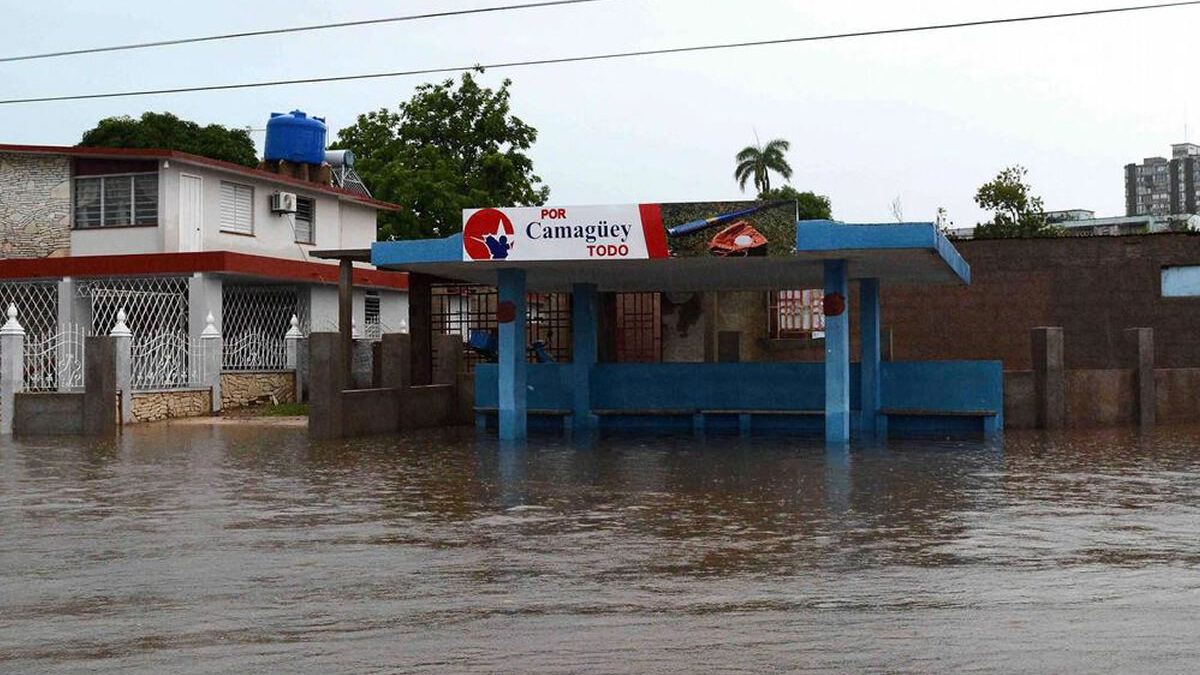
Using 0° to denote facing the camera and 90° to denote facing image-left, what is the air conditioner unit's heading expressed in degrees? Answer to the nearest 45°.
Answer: approximately 315°

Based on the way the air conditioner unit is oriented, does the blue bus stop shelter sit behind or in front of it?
in front

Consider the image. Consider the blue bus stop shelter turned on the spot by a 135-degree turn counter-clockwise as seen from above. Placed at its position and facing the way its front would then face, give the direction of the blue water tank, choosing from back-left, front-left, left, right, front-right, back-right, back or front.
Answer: left

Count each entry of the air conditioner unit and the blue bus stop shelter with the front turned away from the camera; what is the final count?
0

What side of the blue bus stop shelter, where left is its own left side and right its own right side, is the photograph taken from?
front

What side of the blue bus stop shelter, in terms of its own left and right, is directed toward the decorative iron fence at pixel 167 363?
right

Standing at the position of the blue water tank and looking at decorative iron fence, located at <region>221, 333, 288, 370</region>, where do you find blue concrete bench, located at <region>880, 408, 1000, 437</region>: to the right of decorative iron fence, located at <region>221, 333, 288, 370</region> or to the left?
left

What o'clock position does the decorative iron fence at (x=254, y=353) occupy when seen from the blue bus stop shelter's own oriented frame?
The decorative iron fence is roughly at 4 o'clock from the blue bus stop shelter.

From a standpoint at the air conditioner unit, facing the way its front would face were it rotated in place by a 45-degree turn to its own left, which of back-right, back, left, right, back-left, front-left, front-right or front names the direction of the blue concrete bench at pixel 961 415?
front-right
